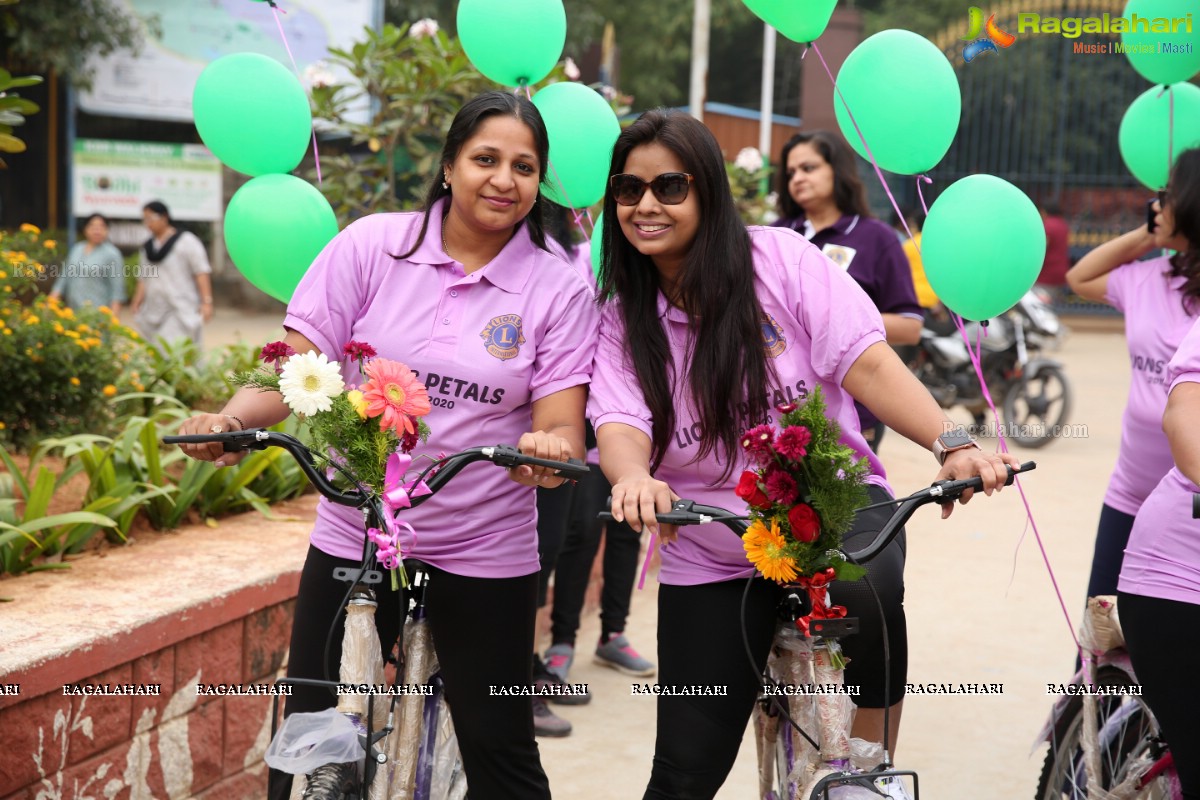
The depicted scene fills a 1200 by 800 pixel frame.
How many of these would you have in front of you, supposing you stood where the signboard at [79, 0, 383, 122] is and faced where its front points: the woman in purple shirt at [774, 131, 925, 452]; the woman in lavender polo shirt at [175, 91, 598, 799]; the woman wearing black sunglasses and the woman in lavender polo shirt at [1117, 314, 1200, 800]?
4

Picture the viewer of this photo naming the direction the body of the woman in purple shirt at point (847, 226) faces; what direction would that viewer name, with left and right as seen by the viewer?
facing the viewer and to the left of the viewer

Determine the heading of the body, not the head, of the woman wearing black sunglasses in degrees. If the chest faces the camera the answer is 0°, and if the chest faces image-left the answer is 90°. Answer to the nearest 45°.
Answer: approximately 0°

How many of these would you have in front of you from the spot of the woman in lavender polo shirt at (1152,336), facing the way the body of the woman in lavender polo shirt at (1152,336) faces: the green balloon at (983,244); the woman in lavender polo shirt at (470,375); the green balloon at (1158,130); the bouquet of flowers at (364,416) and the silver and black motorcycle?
3

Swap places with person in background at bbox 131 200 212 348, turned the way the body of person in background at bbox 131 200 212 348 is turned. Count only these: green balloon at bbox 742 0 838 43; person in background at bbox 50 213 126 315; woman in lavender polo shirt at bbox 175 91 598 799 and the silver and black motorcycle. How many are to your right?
1

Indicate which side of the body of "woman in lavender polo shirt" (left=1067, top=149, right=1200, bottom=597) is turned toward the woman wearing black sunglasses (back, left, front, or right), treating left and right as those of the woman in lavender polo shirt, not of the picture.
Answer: front
